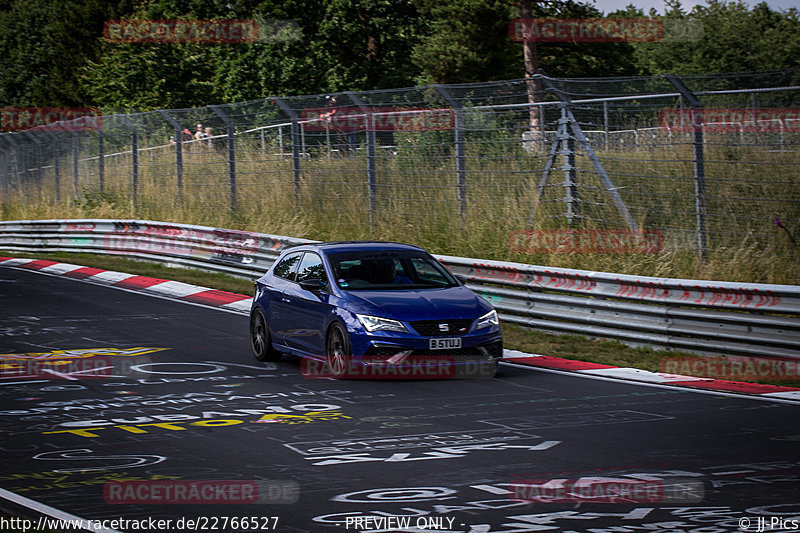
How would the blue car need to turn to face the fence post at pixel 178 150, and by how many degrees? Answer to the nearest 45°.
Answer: approximately 135° to its left

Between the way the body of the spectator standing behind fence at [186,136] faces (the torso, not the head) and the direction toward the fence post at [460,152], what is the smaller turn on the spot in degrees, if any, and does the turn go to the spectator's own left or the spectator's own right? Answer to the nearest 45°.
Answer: approximately 45° to the spectator's own left

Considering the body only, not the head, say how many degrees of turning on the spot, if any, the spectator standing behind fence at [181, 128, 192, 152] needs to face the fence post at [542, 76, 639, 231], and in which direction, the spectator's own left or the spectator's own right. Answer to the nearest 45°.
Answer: approximately 45° to the spectator's own left

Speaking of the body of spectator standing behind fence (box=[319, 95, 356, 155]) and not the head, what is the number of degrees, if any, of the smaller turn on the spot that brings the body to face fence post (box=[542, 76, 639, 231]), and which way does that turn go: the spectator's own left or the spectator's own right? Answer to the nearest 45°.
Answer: approximately 90° to the spectator's own left

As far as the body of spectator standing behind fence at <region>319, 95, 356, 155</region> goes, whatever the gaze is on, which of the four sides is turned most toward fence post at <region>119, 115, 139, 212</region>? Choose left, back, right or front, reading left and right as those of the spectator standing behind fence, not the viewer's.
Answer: right

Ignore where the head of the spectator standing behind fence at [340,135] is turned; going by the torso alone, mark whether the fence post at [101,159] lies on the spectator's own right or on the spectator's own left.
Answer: on the spectator's own right

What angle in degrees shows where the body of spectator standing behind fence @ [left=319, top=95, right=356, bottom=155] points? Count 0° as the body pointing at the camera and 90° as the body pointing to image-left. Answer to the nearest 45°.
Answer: approximately 45°

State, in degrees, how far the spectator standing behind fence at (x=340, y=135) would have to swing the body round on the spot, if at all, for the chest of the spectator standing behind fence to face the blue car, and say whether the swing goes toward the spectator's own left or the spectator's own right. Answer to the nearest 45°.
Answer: approximately 45° to the spectator's own left

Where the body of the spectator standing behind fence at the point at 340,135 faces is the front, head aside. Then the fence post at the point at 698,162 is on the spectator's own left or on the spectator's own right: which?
on the spectator's own left

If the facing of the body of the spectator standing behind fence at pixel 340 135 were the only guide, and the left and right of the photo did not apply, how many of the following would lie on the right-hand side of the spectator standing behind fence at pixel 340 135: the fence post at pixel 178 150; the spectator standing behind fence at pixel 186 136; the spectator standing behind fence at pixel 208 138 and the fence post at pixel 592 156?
3

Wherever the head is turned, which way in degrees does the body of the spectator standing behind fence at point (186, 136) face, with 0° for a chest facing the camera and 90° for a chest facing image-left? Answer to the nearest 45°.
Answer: approximately 0°

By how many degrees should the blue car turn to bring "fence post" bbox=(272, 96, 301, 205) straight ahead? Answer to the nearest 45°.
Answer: approximately 135° to its left
